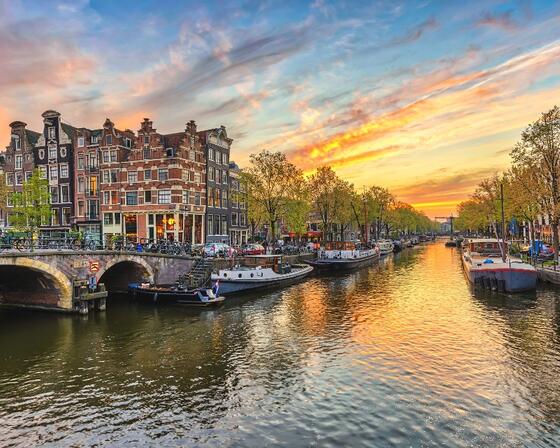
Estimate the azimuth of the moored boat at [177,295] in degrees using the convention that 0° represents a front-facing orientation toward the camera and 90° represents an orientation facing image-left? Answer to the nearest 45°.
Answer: approximately 90°

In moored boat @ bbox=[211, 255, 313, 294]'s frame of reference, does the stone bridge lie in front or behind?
in front

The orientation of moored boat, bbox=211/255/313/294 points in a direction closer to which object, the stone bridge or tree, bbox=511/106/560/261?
the tree

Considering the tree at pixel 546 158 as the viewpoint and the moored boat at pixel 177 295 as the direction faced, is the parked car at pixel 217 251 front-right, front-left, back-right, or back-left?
front-right

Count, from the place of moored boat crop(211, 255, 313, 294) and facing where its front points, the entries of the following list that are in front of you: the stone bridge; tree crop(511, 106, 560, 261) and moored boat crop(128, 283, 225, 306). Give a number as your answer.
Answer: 2

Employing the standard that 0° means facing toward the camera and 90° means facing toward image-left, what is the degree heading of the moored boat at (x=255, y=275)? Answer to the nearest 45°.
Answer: approximately 45°

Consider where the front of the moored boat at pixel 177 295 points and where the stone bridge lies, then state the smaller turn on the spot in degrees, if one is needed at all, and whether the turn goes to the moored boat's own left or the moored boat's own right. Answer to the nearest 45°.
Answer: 0° — it already faces it

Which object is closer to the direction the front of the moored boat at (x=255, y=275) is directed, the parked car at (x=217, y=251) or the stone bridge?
the stone bridge

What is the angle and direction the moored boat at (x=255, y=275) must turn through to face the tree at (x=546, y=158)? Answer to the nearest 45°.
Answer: approximately 135° to its left

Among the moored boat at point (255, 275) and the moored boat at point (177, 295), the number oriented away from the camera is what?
0
